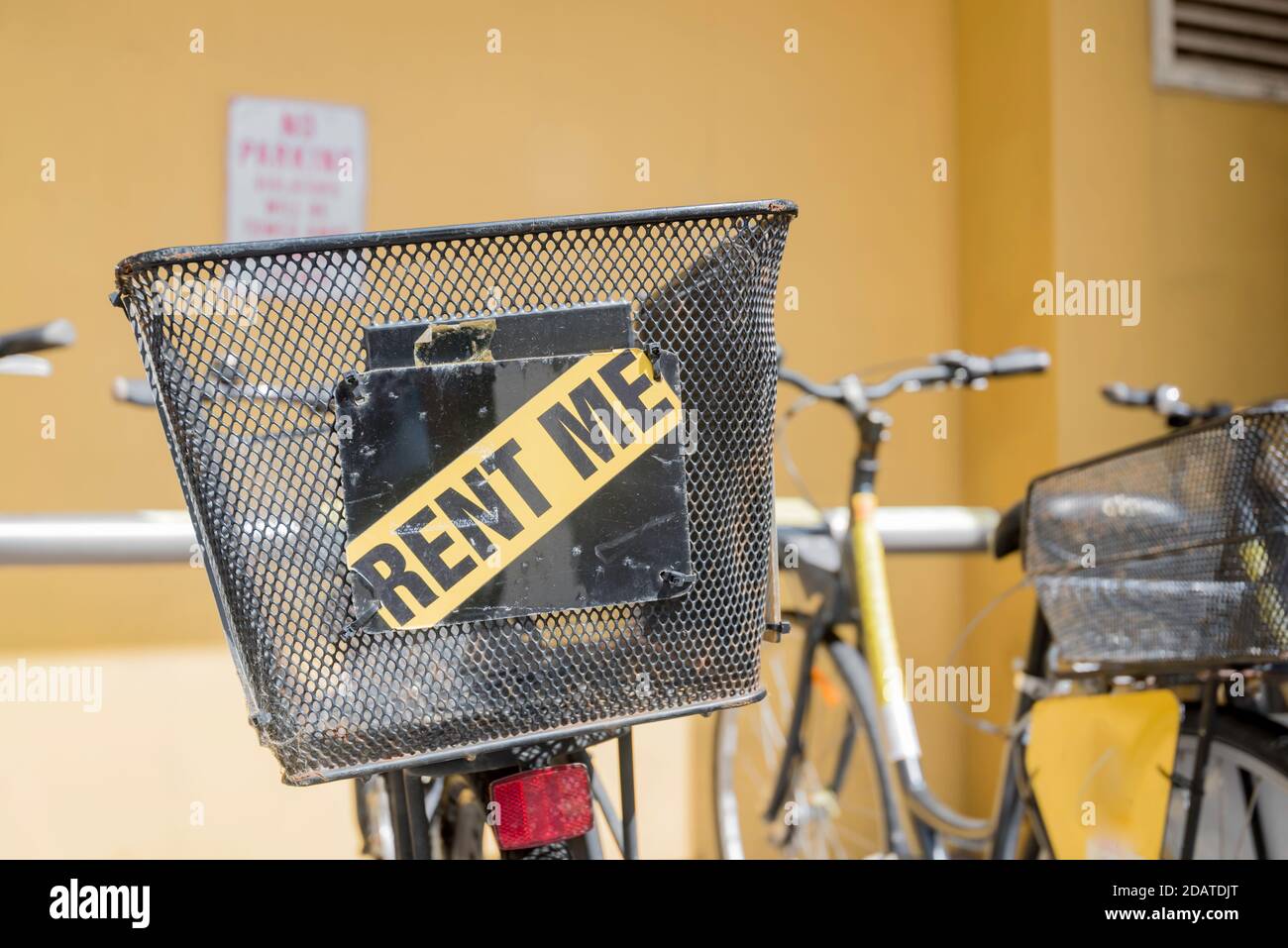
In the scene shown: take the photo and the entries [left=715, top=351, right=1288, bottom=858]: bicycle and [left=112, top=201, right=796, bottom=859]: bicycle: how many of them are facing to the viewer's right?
0

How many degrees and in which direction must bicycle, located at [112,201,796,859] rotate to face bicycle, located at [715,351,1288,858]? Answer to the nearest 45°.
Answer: approximately 45° to its right

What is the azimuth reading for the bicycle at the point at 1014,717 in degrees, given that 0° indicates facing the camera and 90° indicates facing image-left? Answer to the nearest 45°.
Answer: approximately 135°

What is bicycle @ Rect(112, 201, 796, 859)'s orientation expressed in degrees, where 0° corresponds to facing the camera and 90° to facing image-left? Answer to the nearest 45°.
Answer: approximately 180°

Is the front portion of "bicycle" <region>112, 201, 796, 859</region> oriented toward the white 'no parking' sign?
yes
